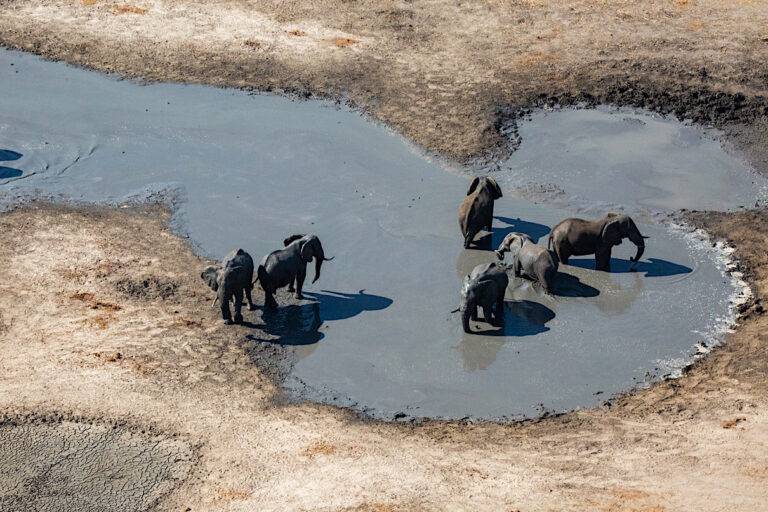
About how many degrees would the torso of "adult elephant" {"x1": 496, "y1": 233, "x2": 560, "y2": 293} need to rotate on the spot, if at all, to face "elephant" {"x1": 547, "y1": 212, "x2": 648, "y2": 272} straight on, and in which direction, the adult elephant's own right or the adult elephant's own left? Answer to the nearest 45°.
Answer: approximately 90° to the adult elephant's own right

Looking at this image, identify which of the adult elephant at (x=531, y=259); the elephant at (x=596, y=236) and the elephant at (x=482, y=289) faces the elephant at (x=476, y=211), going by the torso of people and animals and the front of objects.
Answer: the adult elephant

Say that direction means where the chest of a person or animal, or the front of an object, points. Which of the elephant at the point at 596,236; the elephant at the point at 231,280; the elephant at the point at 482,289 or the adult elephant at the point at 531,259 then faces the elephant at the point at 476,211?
the adult elephant

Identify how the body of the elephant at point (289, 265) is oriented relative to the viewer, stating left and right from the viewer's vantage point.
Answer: facing away from the viewer and to the right of the viewer

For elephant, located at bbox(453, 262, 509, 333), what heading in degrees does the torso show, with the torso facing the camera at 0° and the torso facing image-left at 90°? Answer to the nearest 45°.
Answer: approximately 45°

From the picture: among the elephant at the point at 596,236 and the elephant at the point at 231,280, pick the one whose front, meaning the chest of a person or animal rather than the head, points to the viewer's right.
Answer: the elephant at the point at 596,236

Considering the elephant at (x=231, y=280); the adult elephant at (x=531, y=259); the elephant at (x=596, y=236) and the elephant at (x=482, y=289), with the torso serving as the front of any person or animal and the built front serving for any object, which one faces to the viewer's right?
the elephant at (x=596, y=236)

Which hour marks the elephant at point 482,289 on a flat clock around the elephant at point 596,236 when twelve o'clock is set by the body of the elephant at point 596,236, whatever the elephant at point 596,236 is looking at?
the elephant at point 482,289 is roughly at 4 o'clock from the elephant at point 596,236.

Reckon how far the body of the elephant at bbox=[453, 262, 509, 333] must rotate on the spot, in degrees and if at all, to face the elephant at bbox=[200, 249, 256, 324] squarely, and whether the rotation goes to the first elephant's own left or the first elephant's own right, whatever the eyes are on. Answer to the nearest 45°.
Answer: approximately 45° to the first elephant's own right

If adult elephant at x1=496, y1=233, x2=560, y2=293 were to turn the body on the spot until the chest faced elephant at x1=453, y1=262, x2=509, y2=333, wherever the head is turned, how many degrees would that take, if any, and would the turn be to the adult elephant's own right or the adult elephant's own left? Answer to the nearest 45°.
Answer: approximately 90° to the adult elephant's own left

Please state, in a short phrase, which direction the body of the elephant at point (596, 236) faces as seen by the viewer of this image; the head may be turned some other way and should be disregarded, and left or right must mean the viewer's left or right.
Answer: facing to the right of the viewer

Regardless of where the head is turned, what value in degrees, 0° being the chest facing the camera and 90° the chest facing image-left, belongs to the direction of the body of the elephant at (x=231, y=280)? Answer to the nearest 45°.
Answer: approximately 45°

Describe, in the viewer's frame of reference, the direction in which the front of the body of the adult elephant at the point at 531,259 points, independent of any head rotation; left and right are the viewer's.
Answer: facing away from the viewer and to the left of the viewer

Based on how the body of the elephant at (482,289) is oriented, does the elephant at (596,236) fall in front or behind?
behind

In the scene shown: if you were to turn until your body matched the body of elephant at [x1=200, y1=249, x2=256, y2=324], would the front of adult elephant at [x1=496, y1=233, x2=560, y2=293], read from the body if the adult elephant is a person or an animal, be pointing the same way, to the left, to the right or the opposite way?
to the right

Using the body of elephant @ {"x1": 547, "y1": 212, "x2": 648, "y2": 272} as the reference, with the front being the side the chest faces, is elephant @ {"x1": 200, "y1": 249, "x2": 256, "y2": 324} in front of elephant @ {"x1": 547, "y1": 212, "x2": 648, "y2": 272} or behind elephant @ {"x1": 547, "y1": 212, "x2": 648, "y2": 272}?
behind
